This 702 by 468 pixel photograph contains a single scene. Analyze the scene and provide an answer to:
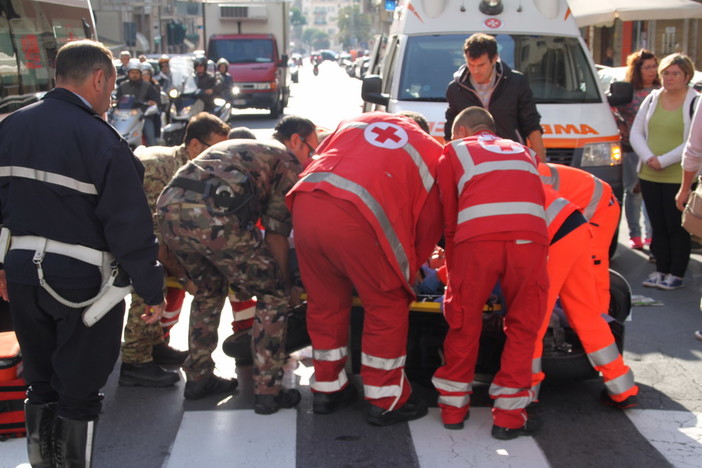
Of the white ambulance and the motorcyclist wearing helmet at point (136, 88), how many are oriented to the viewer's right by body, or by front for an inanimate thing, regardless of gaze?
0

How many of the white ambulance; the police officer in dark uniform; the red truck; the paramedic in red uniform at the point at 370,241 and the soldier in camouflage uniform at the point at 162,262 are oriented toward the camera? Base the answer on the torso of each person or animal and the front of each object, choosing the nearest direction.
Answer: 2

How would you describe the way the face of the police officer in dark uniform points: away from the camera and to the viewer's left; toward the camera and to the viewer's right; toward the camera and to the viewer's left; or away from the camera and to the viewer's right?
away from the camera and to the viewer's right

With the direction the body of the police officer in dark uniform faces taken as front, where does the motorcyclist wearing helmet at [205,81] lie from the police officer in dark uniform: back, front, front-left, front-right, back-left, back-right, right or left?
front-left

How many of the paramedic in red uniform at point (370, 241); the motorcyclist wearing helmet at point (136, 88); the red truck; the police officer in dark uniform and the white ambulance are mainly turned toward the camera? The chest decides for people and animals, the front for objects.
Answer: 3

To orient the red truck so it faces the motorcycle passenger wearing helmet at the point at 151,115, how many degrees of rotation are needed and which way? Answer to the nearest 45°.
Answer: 0° — it already faces them

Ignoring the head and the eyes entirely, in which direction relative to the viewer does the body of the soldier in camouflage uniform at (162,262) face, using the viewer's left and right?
facing to the right of the viewer

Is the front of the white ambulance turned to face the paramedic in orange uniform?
yes

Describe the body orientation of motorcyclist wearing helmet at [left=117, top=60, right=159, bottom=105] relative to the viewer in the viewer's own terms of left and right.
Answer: facing the viewer

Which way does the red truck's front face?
toward the camera

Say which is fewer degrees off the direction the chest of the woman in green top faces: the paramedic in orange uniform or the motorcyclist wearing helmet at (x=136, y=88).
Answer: the paramedic in orange uniform

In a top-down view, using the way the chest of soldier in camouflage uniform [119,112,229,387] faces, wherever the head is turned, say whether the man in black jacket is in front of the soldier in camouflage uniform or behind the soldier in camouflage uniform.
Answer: in front

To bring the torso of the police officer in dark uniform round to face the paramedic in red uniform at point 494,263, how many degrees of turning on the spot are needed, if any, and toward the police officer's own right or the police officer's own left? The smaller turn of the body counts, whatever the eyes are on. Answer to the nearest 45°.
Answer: approximately 45° to the police officer's own right

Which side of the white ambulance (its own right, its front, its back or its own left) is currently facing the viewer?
front

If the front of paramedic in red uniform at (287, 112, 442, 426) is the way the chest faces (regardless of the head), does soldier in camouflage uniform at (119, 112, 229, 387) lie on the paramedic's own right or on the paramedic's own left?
on the paramedic's own left

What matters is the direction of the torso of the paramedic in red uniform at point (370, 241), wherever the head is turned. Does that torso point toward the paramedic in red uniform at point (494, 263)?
no
